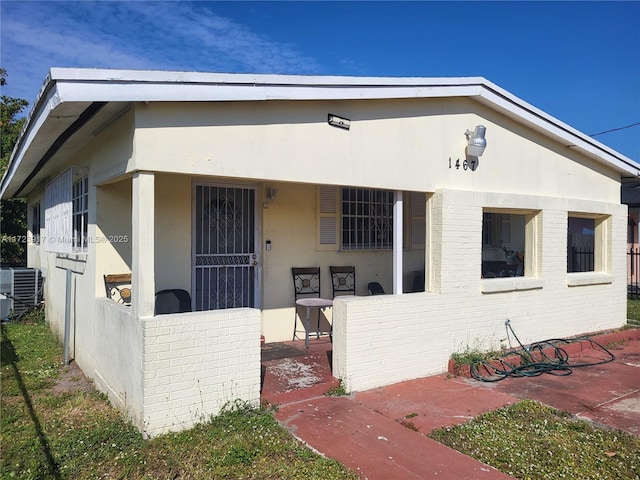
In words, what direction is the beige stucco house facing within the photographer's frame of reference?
facing the viewer and to the right of the viewer

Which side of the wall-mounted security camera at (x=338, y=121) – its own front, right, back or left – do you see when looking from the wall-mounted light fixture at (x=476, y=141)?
left

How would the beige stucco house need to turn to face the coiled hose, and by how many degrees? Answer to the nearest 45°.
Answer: approximately 45° to its left
